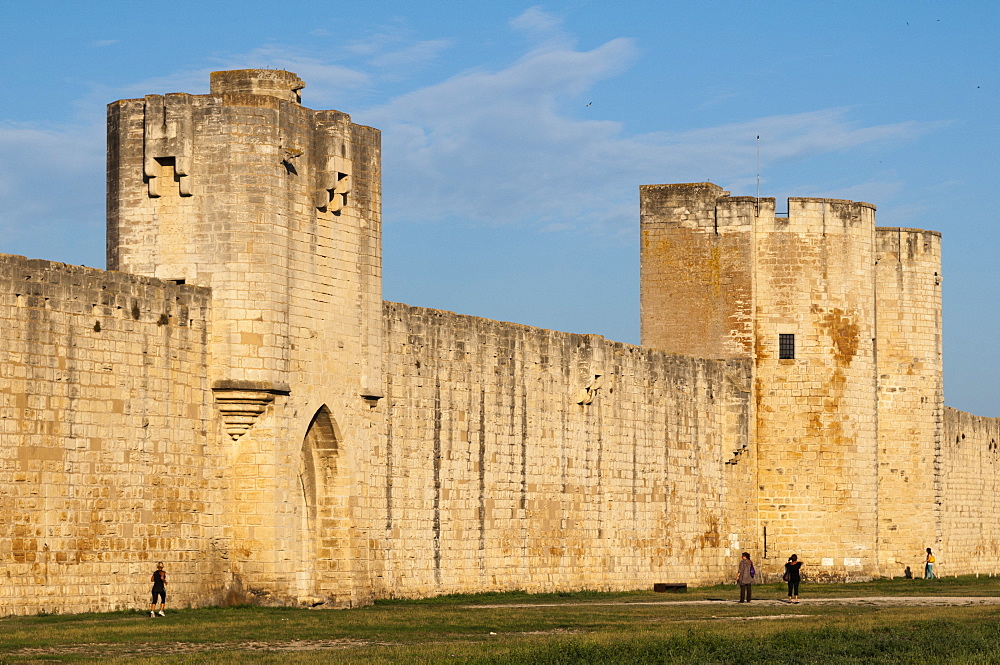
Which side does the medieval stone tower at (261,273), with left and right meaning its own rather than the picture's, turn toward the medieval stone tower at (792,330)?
left

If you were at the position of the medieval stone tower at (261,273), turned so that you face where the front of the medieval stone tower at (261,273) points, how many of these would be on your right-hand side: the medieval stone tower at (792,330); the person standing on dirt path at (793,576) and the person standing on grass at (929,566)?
0

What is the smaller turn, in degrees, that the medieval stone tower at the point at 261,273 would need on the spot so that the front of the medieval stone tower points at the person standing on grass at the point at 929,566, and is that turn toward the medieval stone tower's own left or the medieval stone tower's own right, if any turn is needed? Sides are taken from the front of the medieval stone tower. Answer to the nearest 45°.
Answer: approximately 90° to the medieval stone tower's own left

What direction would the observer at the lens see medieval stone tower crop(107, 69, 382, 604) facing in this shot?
facing the viewer and to the right of the viewer

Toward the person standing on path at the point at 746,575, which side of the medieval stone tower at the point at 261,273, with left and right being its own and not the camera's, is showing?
left

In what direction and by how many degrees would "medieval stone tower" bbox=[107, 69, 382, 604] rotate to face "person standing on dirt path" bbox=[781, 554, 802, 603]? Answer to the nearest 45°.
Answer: approximately 90° to its left

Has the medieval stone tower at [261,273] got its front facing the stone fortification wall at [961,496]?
no

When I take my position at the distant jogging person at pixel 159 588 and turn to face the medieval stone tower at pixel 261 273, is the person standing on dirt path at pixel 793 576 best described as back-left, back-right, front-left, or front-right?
front-right
